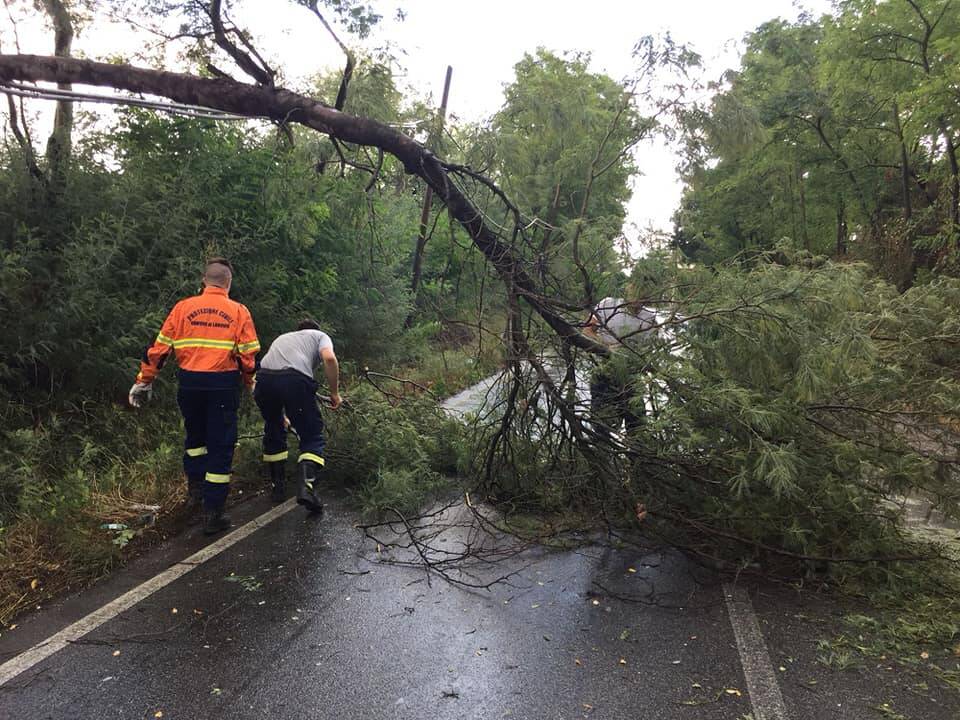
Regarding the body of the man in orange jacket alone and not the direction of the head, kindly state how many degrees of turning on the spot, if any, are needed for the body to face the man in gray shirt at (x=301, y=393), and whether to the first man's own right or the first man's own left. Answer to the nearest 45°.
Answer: approximately 90° to the first man's own right

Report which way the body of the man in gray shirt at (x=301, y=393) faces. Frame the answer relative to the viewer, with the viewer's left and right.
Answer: facing away from the viewer and to the right of the viewer

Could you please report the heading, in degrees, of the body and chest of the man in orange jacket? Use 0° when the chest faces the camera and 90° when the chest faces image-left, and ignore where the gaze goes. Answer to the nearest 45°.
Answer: approximately 180°

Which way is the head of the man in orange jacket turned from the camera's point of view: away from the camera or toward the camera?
away from the camera
